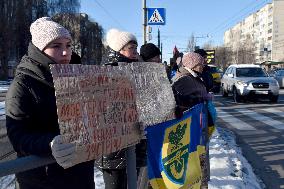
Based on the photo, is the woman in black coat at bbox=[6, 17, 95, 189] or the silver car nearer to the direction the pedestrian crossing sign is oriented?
the woman in black coat

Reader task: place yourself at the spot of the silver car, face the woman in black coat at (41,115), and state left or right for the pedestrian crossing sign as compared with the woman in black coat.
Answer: right

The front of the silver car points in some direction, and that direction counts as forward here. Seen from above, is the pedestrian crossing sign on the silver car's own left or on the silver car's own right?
on the silver car's own right

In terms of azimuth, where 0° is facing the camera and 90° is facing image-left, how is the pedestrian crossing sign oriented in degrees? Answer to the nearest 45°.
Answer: approximately 0°

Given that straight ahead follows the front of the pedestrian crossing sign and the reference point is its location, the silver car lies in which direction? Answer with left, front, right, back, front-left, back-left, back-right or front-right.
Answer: back-left

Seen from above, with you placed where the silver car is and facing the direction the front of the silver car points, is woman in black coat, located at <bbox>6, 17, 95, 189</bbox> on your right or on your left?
on your right

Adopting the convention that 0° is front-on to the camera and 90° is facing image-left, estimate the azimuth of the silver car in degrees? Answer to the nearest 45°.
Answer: approximately 315°

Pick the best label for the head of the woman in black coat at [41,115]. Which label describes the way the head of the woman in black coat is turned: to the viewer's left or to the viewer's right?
to the viewer's right

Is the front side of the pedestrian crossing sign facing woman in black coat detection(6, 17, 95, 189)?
yes

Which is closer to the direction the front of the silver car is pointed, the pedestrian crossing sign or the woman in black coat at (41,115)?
the woman in black coat
